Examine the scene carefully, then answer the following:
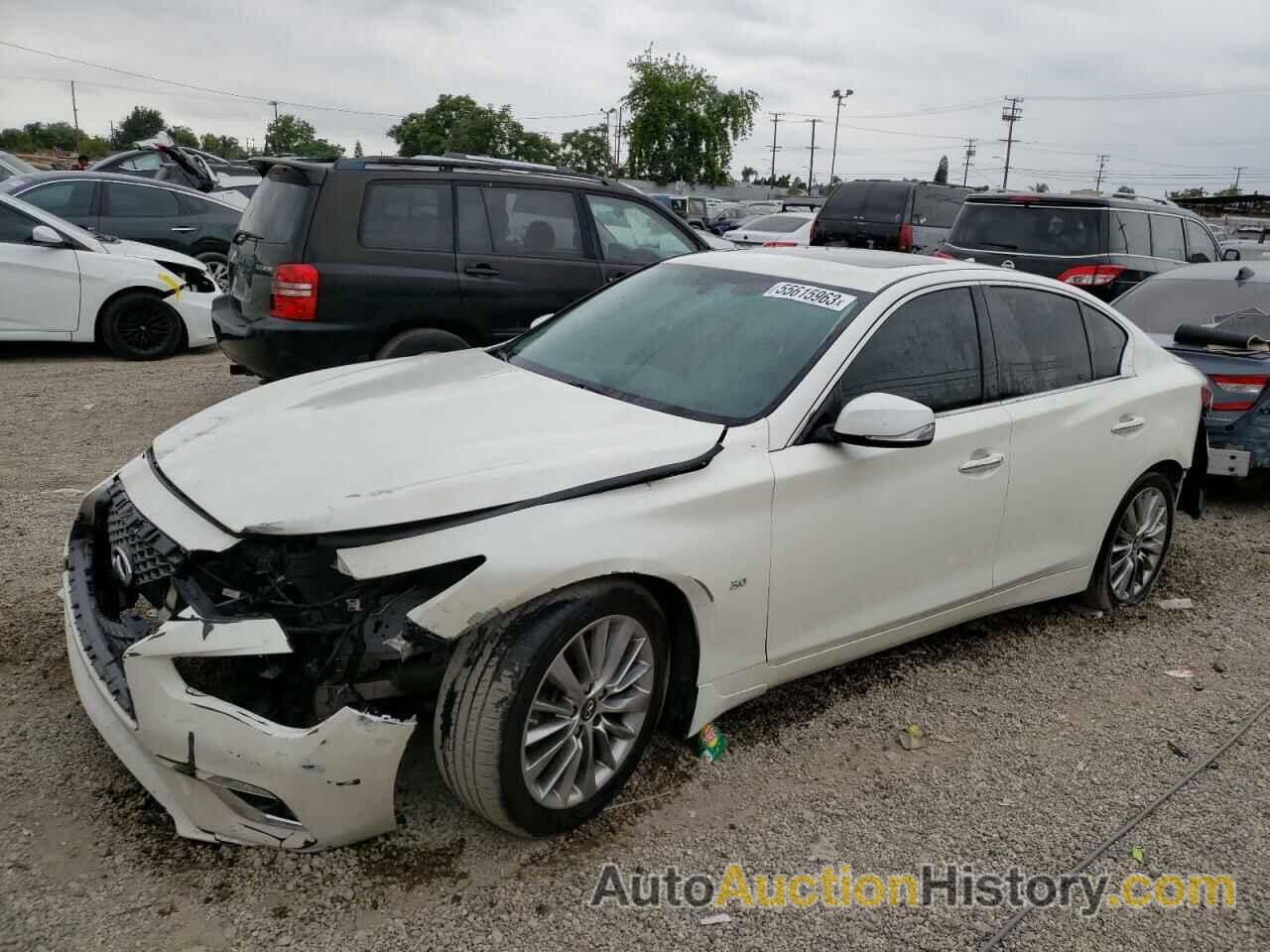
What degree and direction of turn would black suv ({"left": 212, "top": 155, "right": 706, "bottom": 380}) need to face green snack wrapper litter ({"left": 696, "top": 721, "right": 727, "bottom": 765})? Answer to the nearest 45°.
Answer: approximately 135° to its right

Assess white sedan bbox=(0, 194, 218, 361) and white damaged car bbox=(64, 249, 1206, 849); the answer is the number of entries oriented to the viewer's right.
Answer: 1

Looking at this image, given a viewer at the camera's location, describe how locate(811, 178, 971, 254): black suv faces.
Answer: facing away from the viewer and to the right of the viewer

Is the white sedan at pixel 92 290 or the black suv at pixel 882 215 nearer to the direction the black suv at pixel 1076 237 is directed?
the black suv

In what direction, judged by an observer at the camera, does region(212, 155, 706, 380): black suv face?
facing away from the viewer and to the right of the viewer

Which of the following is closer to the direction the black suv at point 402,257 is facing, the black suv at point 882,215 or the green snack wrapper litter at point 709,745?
the black suv

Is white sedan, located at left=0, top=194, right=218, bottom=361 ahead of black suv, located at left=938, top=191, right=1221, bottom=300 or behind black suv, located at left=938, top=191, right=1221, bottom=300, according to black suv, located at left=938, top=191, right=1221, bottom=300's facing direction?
behind

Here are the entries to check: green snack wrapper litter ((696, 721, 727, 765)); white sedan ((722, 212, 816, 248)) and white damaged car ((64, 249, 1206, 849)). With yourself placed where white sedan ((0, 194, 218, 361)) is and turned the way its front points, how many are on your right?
2

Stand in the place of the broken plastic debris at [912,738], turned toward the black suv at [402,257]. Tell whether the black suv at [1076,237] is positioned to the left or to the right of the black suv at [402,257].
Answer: right

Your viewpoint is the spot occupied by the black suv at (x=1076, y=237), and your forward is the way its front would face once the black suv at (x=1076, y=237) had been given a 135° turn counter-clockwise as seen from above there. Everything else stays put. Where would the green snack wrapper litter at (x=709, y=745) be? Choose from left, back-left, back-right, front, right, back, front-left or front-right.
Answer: left

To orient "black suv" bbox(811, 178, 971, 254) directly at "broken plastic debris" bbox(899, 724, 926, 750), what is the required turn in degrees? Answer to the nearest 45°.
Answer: approximately 135° to its right

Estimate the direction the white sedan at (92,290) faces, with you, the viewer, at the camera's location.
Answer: facing to the right of the viewer
